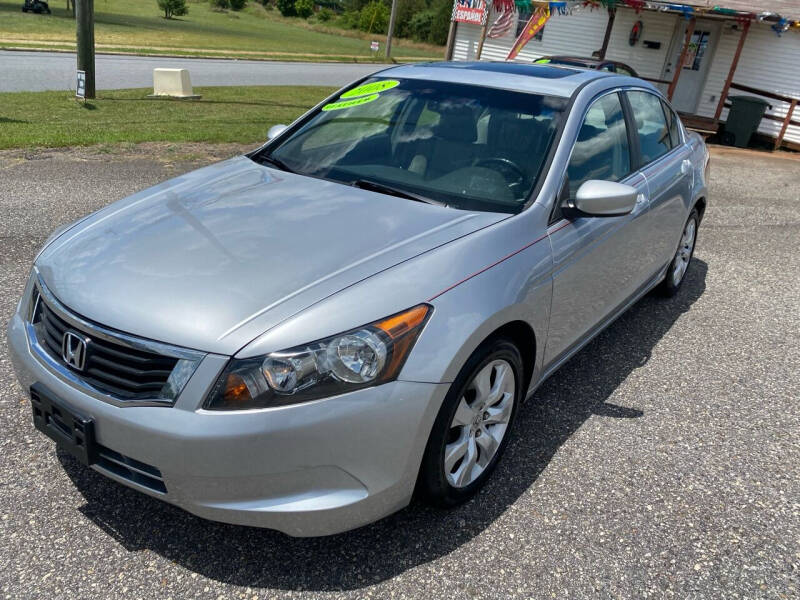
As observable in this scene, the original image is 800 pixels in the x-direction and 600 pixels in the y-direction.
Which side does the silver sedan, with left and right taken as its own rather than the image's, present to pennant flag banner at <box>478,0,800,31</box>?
back

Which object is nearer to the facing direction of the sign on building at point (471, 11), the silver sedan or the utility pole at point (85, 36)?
the silver sedan

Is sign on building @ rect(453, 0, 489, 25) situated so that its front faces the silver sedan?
yes

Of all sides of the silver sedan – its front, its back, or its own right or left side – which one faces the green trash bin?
back

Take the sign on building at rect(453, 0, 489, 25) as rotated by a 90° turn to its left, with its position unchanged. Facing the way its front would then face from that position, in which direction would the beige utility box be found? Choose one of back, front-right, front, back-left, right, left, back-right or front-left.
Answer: back-right

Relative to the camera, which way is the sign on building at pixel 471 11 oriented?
toward the camera

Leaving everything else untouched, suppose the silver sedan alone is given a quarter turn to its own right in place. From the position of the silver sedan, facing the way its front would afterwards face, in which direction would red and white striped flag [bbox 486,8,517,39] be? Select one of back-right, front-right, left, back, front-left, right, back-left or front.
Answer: front-right

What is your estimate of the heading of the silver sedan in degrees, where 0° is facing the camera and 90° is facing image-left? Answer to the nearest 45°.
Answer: approximately 45°

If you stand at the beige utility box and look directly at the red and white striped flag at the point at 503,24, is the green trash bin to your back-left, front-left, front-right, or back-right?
front-right

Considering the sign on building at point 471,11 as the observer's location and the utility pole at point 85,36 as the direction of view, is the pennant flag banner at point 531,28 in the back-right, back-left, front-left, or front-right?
back-left

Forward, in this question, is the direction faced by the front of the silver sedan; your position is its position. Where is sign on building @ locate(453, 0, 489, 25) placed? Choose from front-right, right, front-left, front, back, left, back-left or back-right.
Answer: back-right

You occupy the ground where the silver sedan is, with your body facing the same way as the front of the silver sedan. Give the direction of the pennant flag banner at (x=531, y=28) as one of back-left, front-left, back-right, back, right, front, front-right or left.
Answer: back-right

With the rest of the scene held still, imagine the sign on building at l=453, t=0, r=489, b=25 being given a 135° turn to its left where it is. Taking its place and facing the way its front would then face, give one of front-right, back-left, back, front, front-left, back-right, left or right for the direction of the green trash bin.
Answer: right

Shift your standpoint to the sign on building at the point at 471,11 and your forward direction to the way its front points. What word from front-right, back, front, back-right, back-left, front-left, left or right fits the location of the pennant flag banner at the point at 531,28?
left

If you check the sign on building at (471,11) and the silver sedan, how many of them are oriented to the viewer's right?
0

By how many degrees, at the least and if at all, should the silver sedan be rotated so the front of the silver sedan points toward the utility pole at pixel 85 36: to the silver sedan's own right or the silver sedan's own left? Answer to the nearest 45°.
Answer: approximately 90° to the silver sedan's own right

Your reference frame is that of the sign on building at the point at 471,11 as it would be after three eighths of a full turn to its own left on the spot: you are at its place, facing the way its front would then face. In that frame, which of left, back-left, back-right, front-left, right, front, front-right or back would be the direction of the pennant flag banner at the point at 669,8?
right
